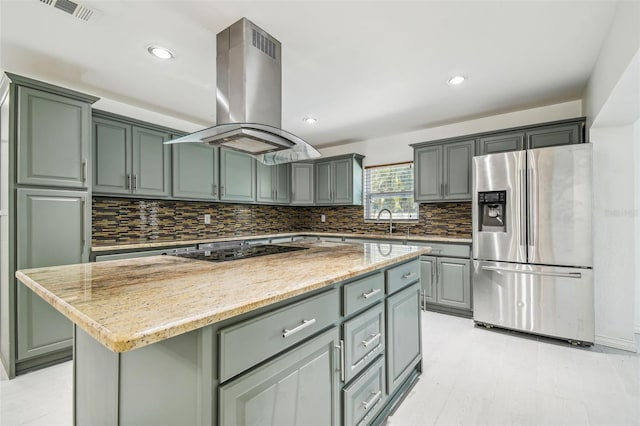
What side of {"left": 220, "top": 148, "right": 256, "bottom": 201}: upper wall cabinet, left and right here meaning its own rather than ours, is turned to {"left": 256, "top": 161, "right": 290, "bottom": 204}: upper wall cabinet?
left

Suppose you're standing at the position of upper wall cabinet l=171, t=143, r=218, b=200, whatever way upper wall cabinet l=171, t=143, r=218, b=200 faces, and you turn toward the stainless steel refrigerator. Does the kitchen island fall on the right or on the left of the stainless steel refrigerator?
right

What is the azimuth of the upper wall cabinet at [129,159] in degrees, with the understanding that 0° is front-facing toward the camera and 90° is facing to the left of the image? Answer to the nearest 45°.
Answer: approximately 315°

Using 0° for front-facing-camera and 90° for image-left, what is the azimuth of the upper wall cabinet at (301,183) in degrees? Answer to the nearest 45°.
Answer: approximately 0°
